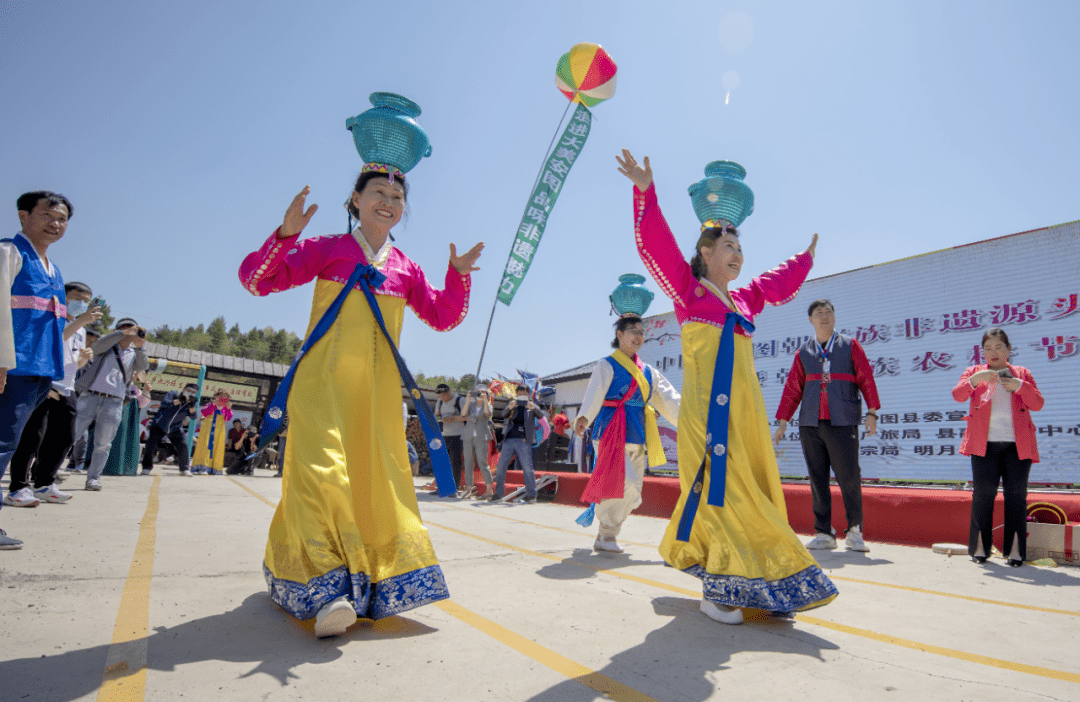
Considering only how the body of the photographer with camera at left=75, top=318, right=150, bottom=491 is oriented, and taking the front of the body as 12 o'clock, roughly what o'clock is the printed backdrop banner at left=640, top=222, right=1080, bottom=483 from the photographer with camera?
The printed backdrop banner is roughly at 11 o'clock from the photographer with camera.

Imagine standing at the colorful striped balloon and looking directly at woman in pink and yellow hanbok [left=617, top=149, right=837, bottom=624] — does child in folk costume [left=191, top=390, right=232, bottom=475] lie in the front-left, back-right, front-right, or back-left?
back-right

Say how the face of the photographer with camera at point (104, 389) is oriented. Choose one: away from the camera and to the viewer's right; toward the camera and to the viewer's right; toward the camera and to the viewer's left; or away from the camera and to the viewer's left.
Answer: toward the camera and to the viewer's right

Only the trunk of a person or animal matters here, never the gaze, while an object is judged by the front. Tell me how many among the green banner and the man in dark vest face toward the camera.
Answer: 2

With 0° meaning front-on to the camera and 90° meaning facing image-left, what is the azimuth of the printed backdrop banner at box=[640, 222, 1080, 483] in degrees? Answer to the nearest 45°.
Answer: approximately 45°
